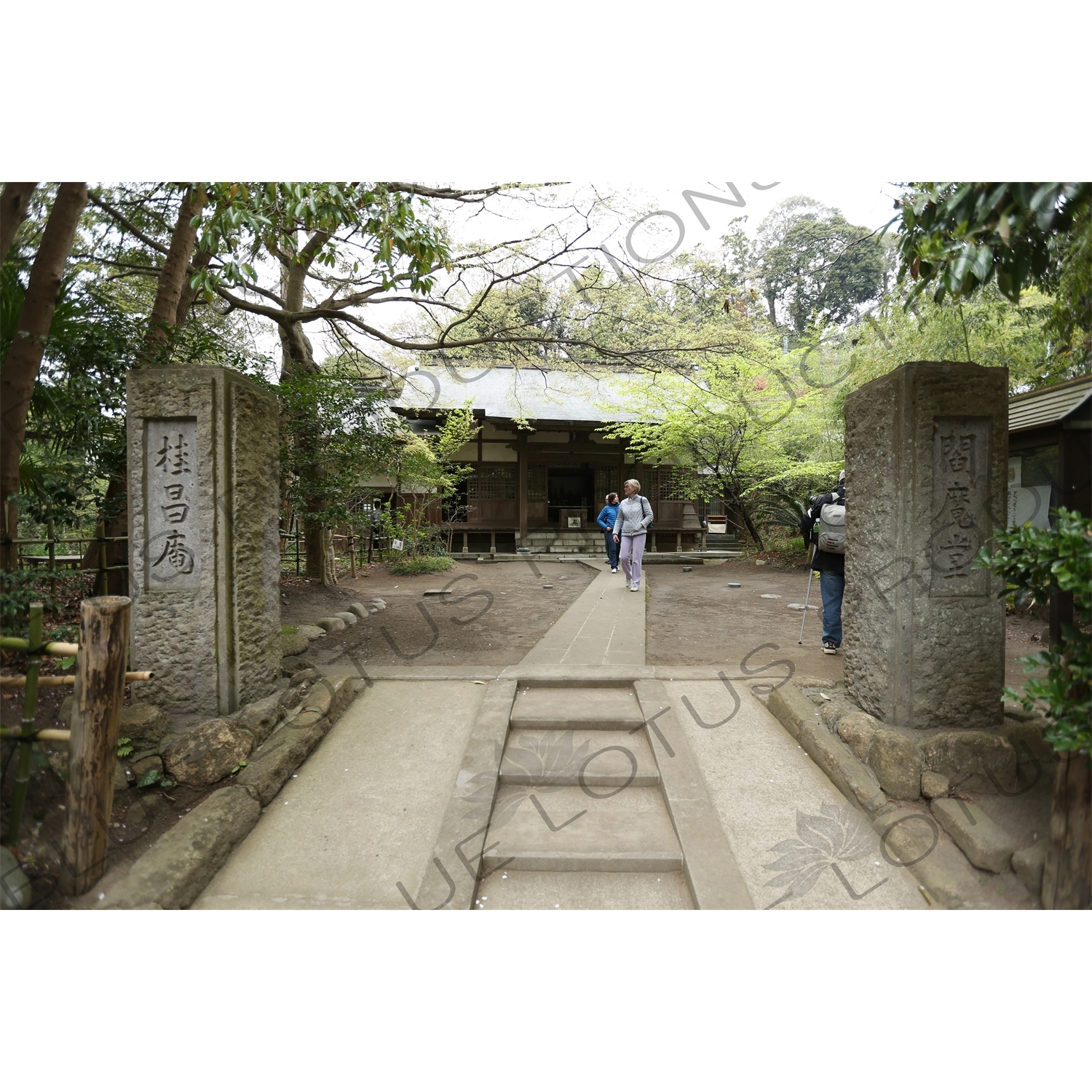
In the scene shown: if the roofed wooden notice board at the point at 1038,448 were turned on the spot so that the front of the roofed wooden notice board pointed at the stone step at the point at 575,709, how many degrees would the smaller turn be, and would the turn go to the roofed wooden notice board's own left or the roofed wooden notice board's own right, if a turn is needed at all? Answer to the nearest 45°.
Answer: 0° — it already faces it

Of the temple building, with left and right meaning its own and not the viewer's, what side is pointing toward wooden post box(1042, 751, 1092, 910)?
front

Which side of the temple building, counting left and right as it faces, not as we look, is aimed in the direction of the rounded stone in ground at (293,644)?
front

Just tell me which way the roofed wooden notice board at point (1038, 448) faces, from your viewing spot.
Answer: facing the viewer and to the left of the viewer

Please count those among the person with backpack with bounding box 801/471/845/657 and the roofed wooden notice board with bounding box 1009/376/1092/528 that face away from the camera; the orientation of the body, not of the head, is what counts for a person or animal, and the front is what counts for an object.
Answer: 1

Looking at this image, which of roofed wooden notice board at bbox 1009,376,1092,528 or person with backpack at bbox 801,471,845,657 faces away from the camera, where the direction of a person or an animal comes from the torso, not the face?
the person with backpack

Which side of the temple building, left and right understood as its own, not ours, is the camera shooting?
front

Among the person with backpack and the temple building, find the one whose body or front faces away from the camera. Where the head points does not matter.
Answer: the person with backpack

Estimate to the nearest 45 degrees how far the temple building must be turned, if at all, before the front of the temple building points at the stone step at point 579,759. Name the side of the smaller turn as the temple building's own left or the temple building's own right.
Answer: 0° — it already faces it

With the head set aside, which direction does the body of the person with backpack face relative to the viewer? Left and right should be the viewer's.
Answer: facing away from the viewer

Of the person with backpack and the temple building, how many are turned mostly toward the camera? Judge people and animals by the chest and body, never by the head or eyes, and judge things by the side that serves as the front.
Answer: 1

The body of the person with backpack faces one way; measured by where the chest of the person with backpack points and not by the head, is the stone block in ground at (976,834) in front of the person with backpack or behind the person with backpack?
behind

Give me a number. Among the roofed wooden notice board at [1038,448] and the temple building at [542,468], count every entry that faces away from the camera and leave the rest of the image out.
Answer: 0

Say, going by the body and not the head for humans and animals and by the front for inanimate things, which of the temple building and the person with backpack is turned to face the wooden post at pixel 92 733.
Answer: the temple building

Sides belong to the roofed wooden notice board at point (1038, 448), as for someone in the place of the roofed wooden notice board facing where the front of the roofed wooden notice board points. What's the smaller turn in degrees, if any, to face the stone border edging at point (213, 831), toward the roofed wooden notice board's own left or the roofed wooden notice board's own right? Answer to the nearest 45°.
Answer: approximately 45° to the roofed wooden notice board's own left

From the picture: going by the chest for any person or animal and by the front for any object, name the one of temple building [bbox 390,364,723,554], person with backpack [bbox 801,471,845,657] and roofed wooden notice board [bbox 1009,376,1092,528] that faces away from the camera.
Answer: the person with backpack
